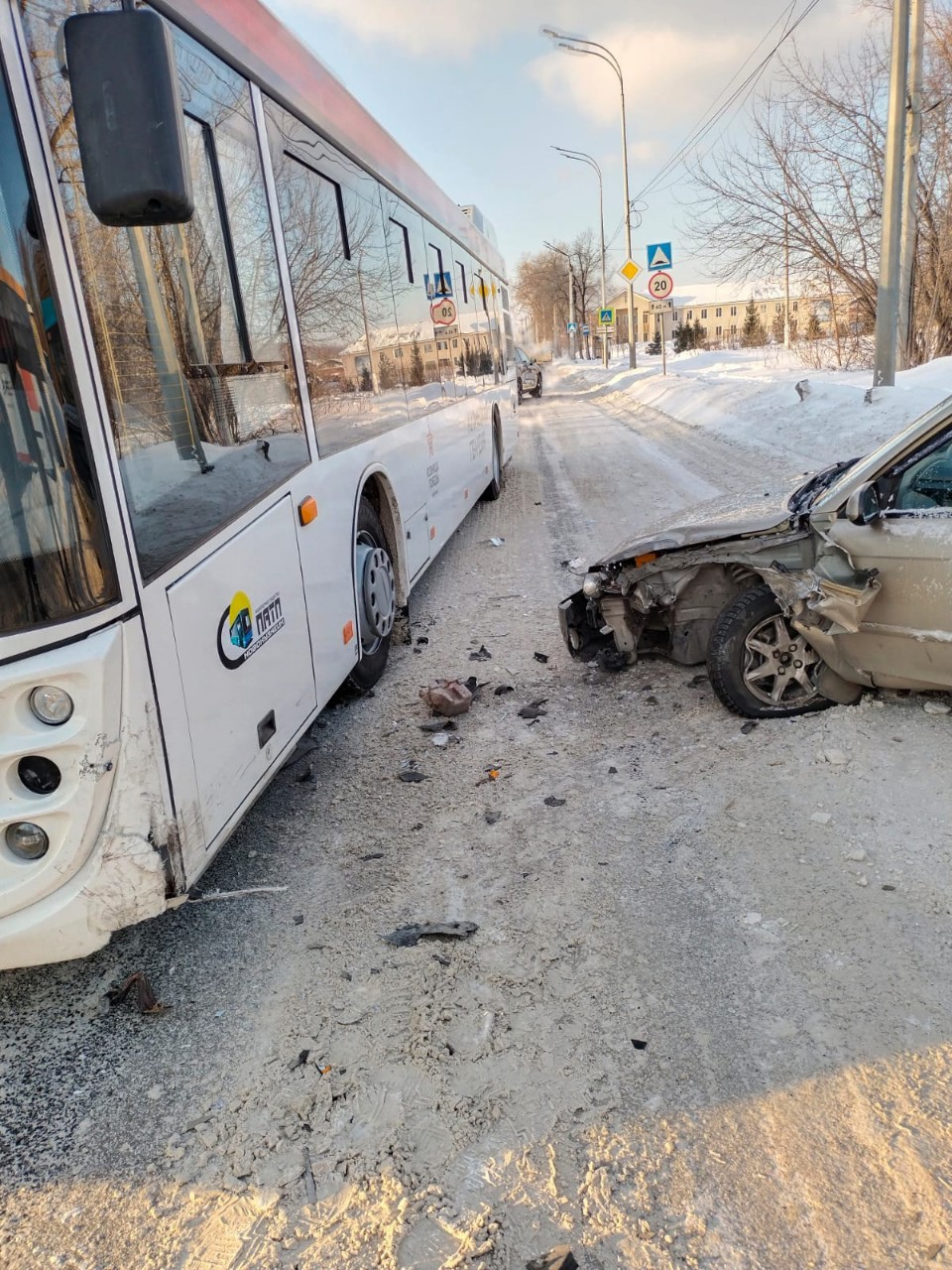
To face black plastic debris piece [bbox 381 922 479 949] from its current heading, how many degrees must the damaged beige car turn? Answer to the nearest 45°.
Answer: approximately 45° to its left

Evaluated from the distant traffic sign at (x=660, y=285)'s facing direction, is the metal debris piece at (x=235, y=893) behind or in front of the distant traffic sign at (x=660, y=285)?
in front

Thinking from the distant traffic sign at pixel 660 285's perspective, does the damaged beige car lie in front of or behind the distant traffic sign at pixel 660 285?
in front

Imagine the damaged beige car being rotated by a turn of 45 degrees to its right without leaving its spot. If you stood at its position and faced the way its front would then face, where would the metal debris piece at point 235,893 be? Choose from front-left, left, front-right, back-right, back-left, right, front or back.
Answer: left

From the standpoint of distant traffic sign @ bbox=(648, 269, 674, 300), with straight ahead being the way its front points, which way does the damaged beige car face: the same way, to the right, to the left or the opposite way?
to the right

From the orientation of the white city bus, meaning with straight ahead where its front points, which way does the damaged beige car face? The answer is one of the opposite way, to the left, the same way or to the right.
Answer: to the right

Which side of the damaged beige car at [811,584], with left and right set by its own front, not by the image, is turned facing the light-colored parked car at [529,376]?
right

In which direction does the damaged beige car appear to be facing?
to the viewer's left

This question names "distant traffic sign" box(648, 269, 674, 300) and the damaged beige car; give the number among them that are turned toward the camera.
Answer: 1
